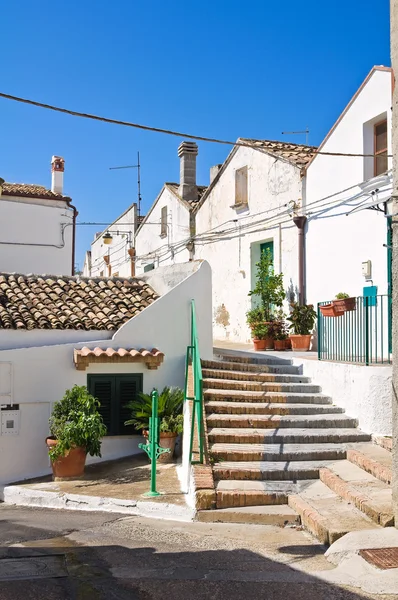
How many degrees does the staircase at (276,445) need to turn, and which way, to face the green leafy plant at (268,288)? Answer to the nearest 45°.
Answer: approximately 180°

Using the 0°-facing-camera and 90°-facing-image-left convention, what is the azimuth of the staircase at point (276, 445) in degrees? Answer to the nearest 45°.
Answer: approximately 0°

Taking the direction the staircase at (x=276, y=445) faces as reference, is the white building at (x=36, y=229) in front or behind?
behind

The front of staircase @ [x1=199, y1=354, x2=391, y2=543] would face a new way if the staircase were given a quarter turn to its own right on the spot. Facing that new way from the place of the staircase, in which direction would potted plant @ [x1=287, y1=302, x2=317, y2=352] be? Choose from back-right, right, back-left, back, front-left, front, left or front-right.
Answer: right

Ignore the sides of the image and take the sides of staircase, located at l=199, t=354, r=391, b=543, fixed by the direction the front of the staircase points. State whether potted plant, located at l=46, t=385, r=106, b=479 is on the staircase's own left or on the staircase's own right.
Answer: on the staircase's own right

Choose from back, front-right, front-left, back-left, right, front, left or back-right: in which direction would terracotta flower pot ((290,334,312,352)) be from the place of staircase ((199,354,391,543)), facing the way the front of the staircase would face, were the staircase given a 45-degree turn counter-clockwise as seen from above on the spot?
back-left

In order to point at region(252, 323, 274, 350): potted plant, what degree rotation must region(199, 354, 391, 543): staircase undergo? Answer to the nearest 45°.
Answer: approximately 180°

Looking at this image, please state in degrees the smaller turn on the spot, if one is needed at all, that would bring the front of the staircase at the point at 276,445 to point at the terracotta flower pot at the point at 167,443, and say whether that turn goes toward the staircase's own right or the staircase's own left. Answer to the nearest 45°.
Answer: approximately 135° to the staircase's own right
